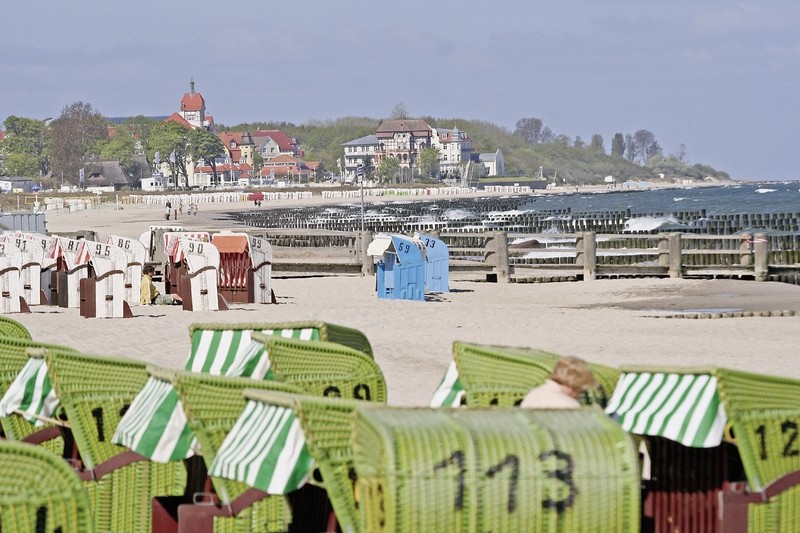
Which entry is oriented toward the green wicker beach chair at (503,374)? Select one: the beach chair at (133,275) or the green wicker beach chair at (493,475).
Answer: the green wicker beach chair at (493,475)

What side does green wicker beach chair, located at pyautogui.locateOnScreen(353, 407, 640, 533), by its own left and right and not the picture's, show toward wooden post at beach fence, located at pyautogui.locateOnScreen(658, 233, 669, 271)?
front

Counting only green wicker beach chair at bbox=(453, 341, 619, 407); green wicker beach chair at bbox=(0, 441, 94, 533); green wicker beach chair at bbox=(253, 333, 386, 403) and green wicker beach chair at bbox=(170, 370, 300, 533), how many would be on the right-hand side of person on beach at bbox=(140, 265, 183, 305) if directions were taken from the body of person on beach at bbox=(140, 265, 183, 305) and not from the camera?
4

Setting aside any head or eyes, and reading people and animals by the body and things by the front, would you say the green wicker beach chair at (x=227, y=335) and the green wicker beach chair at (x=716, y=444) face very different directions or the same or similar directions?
same or similar directions

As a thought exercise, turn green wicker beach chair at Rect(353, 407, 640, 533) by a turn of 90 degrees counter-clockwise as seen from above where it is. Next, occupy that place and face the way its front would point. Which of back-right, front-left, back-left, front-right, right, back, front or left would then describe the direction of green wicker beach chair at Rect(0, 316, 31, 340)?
front-right

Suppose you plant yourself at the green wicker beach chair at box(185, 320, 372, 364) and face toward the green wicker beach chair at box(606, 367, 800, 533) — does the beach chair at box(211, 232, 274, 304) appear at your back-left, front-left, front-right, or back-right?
back-left

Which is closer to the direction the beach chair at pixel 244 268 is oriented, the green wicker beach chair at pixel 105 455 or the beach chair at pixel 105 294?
the beach chair

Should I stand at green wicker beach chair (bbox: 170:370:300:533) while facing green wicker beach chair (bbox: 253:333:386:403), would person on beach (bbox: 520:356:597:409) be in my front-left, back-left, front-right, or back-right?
front-right

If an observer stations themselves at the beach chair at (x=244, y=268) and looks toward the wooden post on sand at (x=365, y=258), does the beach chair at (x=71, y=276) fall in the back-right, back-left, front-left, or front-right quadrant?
back-left

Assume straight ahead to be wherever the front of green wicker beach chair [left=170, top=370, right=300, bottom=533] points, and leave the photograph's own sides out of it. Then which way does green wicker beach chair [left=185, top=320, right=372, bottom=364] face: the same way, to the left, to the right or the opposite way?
the same way

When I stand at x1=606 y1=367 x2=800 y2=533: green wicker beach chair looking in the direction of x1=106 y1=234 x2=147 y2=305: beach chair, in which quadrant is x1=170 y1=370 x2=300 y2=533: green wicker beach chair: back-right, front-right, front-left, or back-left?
front-left

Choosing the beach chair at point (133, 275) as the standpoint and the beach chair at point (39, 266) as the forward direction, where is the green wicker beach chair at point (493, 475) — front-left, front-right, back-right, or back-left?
back-left

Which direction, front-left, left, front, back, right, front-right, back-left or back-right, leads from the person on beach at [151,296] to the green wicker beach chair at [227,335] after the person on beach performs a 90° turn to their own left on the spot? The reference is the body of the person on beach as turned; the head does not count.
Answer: back
